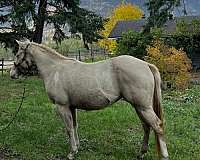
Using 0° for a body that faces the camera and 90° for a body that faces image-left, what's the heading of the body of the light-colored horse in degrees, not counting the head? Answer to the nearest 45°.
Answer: approximately 90°

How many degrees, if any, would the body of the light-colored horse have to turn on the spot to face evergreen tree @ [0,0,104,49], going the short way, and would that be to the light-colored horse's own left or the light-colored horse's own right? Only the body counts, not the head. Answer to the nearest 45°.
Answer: approximately 90° to the light-colored horse's own right

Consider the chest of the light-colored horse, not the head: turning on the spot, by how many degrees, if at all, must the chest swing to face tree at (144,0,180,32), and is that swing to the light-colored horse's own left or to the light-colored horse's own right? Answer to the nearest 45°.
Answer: approximately 90° to the light-colored horse's own right

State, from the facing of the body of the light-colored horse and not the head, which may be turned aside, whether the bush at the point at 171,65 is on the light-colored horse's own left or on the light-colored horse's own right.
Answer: on the light-colored horse's own right

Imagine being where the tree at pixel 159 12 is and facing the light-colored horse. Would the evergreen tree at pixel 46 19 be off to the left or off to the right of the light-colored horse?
right

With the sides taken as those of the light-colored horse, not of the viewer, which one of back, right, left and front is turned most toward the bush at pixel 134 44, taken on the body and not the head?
right
